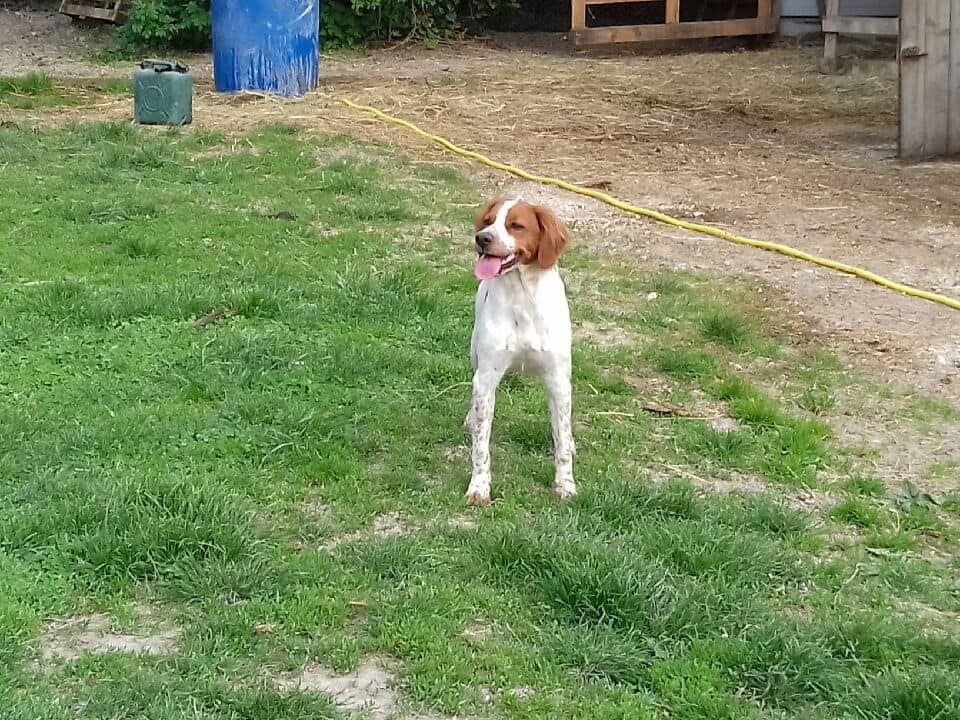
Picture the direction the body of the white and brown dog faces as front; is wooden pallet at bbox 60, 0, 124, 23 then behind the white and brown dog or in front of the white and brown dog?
behind

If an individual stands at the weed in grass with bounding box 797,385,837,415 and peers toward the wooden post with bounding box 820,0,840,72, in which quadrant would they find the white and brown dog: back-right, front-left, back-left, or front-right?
back-left

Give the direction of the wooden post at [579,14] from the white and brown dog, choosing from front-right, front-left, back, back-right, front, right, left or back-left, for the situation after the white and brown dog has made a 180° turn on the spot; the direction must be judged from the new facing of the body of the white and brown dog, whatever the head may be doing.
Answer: front

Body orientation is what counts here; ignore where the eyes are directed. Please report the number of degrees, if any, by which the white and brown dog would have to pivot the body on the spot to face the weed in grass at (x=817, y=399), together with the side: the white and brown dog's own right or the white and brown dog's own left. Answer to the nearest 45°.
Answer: approximately 135° to the white and brown dog's own left

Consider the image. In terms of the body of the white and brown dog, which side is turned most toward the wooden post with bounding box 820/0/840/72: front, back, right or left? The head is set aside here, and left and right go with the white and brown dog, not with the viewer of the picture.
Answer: back

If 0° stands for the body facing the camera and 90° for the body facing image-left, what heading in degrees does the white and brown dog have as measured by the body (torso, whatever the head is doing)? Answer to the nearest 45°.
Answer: approximately 0°

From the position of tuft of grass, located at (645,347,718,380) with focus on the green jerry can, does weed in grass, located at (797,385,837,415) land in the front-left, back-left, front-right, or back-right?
back-right

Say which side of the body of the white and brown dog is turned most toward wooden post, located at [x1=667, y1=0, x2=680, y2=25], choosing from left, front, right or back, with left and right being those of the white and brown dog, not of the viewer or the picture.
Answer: back

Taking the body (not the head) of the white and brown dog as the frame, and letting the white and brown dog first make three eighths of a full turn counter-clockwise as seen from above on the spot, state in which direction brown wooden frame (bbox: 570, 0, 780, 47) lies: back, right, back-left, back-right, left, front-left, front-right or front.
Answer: front-left

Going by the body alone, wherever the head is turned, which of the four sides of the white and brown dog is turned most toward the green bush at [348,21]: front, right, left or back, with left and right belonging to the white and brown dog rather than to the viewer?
back
